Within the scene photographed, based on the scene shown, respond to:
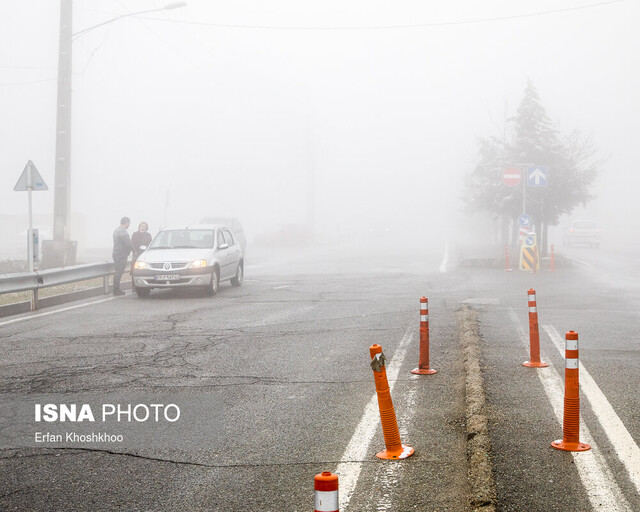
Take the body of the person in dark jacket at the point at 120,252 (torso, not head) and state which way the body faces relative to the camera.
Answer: to the viewer's right

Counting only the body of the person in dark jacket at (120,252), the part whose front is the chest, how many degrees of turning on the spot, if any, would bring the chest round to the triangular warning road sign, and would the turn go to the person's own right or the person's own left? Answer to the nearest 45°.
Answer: approximately 180°

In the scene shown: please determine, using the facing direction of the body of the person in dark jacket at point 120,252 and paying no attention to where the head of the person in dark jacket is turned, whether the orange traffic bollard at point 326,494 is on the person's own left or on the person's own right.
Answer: on the person's own right

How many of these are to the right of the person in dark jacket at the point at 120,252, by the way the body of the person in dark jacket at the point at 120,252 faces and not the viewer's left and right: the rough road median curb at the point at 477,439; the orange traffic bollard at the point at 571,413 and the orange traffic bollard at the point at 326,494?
3
